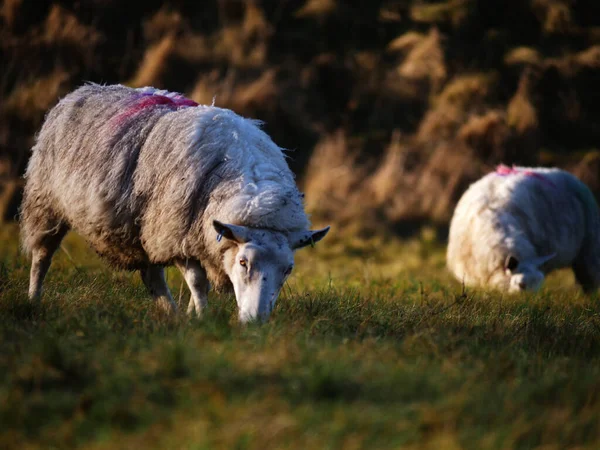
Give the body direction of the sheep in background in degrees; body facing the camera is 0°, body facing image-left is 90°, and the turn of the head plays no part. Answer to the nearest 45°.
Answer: approximately 45°

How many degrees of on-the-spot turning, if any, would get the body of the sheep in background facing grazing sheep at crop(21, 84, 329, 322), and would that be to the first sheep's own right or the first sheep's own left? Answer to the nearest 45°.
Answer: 0° — it already faces it

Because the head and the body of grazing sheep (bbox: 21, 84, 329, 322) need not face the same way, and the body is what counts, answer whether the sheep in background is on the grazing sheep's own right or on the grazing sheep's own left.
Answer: on the grazing sheep's own left
